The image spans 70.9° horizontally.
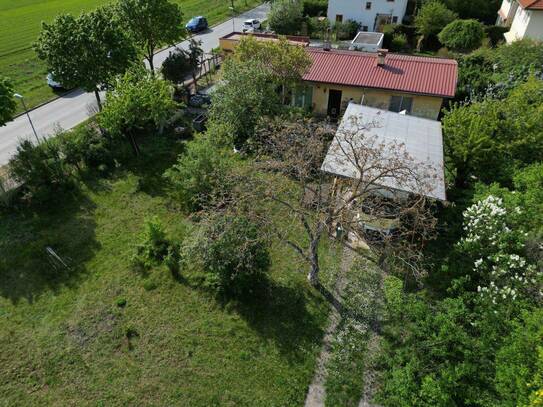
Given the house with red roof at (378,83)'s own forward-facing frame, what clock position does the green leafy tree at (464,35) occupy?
The green leafy tree is roughly at 7 o'clock from the house with red roof.

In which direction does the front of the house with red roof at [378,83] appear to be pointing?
toward the camera

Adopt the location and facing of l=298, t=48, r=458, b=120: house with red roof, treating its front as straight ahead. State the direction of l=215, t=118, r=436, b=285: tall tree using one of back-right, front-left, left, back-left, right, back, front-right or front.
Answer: front

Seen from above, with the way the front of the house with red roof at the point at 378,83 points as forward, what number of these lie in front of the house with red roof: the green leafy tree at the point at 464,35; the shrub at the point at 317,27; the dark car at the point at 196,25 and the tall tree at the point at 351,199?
1

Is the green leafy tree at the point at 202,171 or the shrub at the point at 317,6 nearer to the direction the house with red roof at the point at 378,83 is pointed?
the green leafy tree

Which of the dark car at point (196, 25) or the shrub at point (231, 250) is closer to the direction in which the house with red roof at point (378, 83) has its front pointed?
the shrub

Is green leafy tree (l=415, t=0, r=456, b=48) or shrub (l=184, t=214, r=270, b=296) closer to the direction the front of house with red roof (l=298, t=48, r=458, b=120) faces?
the shrub

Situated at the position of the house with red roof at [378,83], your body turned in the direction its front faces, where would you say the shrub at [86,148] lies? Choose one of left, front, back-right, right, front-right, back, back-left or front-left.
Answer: front-right

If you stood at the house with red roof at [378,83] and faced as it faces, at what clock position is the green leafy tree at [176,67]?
The green leafy tree is roughly at 3 o'clock from the house with red roof.

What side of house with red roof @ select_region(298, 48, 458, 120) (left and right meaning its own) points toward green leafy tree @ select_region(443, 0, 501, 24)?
back

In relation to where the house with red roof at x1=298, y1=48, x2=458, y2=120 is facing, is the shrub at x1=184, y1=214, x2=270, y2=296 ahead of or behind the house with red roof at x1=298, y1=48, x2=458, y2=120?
ahead

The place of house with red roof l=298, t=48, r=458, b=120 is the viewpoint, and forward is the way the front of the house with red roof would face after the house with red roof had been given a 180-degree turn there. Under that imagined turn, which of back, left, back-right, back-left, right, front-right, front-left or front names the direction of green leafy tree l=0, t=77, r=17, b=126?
back-left

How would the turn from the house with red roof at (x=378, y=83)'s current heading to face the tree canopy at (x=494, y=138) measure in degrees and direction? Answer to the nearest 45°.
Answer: approximately 45° to its left

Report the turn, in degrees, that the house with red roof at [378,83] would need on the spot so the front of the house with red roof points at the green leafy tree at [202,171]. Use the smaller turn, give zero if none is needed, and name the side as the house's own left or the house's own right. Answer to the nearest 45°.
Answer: approximately 45° to the house's own right

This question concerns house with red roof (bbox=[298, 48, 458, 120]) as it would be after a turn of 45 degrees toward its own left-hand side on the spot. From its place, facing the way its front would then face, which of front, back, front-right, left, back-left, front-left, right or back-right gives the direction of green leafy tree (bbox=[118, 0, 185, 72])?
back-right

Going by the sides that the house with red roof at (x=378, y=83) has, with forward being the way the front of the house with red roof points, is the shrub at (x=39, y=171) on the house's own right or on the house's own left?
on the house's own right
